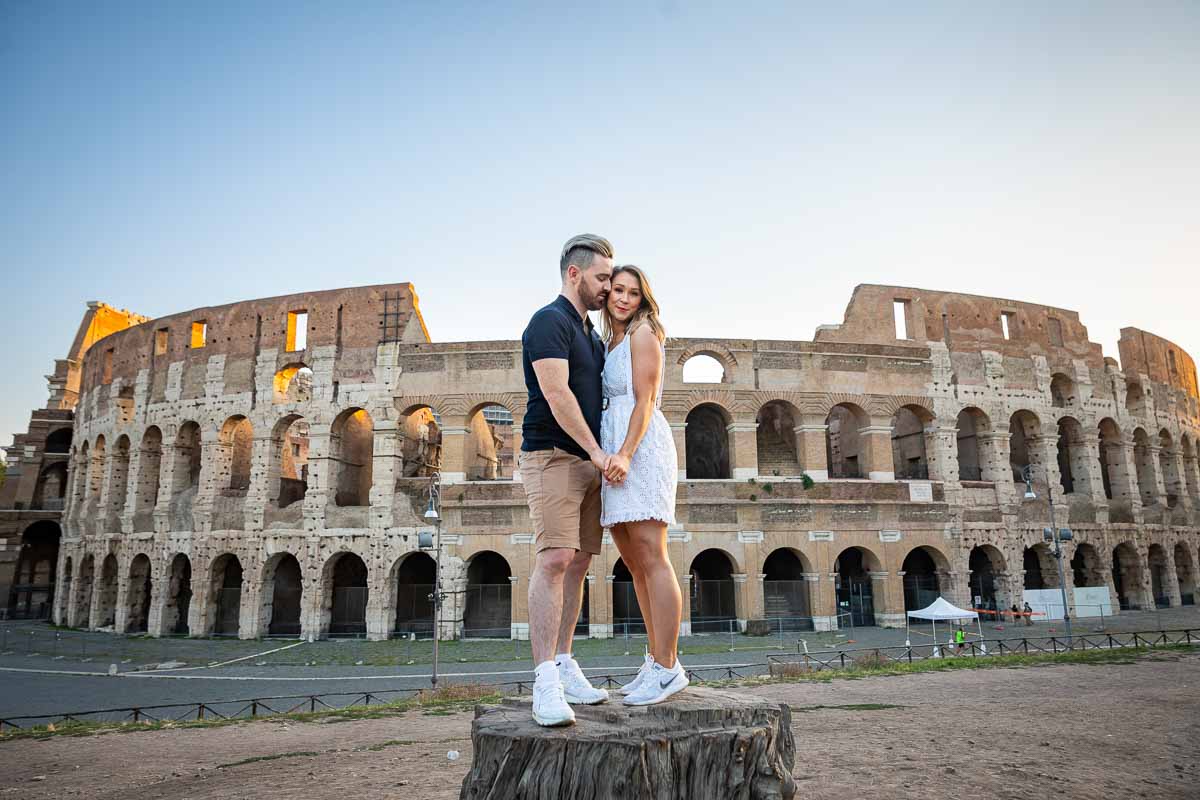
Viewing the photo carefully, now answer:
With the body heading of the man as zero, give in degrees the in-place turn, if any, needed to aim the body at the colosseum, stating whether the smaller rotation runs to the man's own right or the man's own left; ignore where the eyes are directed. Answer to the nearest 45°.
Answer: approximately 135° to the man's own left

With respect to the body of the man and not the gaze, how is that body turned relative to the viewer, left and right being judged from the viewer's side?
facing the viewer and to the right of the viewer
